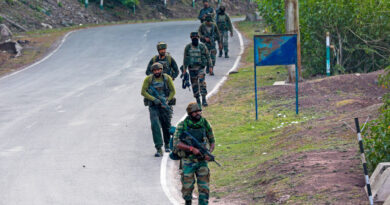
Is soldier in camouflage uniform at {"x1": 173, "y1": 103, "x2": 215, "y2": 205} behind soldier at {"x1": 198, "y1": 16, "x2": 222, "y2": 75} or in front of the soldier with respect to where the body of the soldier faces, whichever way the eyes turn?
in front

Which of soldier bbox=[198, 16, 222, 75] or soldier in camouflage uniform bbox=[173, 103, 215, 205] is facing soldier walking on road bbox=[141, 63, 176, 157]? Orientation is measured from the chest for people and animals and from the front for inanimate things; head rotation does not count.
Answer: the soldier

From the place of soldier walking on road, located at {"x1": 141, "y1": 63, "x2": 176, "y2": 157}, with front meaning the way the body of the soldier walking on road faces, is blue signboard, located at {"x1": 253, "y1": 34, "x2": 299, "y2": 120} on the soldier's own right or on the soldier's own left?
on the soldier's own left

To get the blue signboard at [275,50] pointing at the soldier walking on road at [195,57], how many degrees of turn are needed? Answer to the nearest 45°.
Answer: approximately 90° to its right

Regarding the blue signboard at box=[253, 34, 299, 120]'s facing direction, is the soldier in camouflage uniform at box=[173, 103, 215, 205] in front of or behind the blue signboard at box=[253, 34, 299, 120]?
in front

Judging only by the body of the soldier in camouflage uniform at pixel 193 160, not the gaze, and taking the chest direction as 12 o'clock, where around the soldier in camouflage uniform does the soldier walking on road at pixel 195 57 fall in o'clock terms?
The soldier walking on road is roughly at 6 o'clock from the soldier in camouflage uniform.

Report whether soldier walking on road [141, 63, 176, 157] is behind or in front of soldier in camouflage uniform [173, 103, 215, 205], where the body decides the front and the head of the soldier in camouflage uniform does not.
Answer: behind
